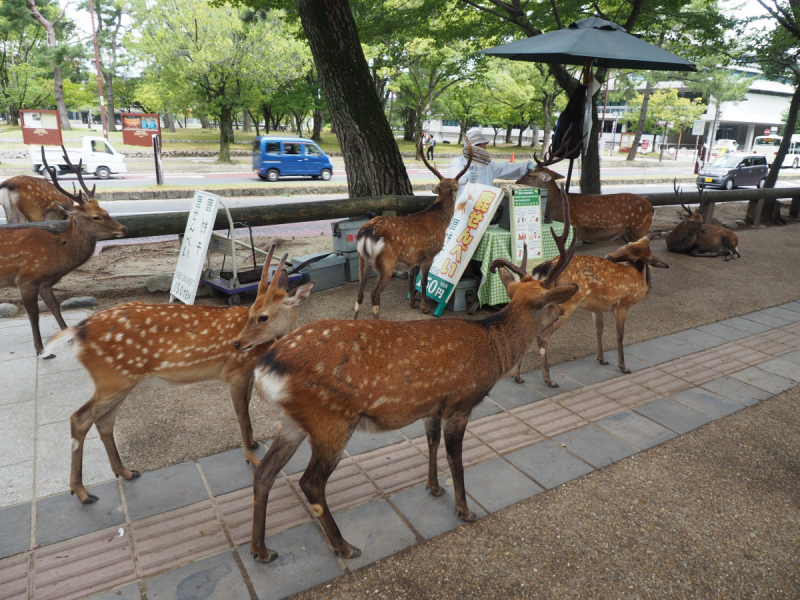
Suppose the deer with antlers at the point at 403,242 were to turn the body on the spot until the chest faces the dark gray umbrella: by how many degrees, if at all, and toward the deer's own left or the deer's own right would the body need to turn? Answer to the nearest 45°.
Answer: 0° — it already faces it

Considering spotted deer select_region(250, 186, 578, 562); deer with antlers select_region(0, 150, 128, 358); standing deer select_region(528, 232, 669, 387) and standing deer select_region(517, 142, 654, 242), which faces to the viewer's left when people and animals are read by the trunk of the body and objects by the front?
the standing deer select_region(517, 142, 654, 242)

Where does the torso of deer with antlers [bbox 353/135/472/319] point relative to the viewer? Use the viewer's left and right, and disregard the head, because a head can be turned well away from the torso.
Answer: facing away from the viewer and to the right of the viewer

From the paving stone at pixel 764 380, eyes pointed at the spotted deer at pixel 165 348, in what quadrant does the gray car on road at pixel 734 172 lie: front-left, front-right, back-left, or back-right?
back-right

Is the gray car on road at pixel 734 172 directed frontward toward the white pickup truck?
yes

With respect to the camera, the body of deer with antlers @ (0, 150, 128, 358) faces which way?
to the viewer's right

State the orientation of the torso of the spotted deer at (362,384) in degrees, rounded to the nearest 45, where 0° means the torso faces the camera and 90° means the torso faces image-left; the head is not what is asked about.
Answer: approximately 225°

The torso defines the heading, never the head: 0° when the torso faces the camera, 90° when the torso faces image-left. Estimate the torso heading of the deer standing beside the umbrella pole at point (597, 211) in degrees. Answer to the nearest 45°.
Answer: approximately 90°

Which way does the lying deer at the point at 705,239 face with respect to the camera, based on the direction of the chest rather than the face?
to the viewer's left

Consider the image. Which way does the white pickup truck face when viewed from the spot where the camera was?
facing to the right of the viewer

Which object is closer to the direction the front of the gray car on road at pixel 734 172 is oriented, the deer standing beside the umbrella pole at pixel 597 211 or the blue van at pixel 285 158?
the blue van
